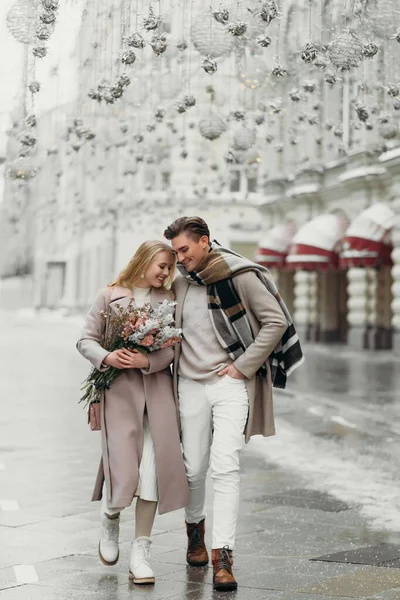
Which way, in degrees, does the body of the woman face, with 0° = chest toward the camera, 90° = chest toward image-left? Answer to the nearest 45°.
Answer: approximately 0°
